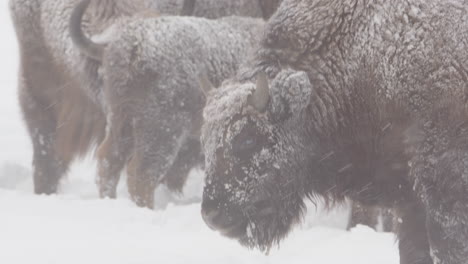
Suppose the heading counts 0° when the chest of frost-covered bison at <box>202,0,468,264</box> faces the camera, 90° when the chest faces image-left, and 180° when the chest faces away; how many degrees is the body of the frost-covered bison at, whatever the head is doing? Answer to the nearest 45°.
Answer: approximately 90°

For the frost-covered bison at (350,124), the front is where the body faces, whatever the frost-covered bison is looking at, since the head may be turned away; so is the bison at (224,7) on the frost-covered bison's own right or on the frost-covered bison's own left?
on the frost-covered bison's own right

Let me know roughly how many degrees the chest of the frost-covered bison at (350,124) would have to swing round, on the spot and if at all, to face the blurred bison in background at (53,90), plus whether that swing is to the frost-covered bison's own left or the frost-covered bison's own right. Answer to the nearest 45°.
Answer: approximately 45° to the frost-covered bison's own right
